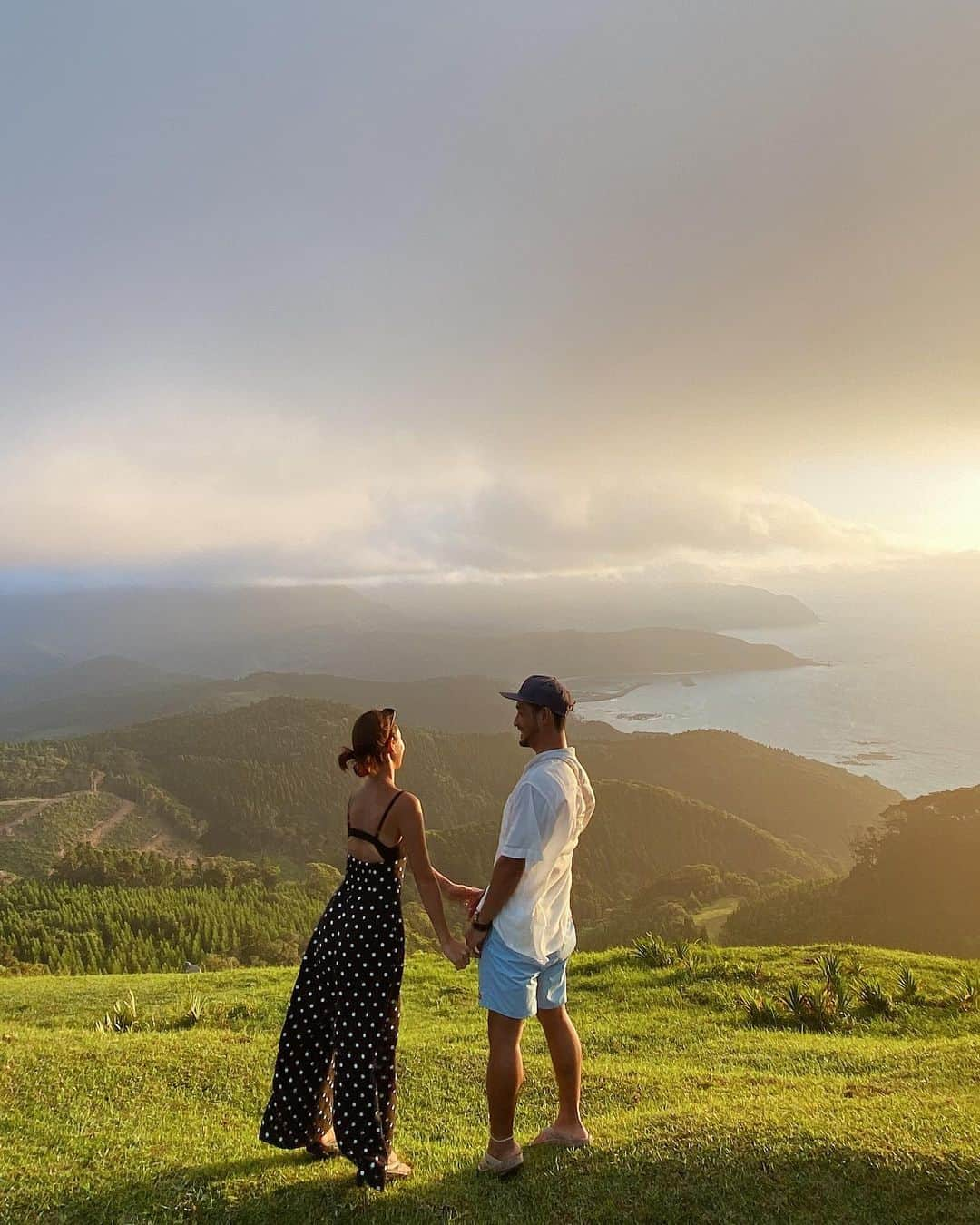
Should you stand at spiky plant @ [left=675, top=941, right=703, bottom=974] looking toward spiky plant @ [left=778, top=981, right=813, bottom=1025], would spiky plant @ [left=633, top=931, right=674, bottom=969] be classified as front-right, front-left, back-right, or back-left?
back-right

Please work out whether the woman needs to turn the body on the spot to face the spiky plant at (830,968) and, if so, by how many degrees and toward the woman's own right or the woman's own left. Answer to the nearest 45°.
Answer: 0° — they already face it

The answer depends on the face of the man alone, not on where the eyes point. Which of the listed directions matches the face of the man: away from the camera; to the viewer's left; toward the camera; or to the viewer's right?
to the viewer's left

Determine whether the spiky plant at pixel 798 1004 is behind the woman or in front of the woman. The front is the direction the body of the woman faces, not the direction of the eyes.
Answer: in front

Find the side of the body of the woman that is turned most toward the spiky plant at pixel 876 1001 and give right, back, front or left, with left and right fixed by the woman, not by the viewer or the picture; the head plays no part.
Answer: front

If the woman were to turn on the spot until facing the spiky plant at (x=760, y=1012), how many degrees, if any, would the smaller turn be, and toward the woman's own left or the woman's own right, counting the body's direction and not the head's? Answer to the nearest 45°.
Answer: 0° — they already face it

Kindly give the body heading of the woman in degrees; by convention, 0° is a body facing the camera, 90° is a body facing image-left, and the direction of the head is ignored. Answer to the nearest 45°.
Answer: approximately 225°

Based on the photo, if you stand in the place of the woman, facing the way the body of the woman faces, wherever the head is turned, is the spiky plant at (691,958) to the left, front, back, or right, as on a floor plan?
front
